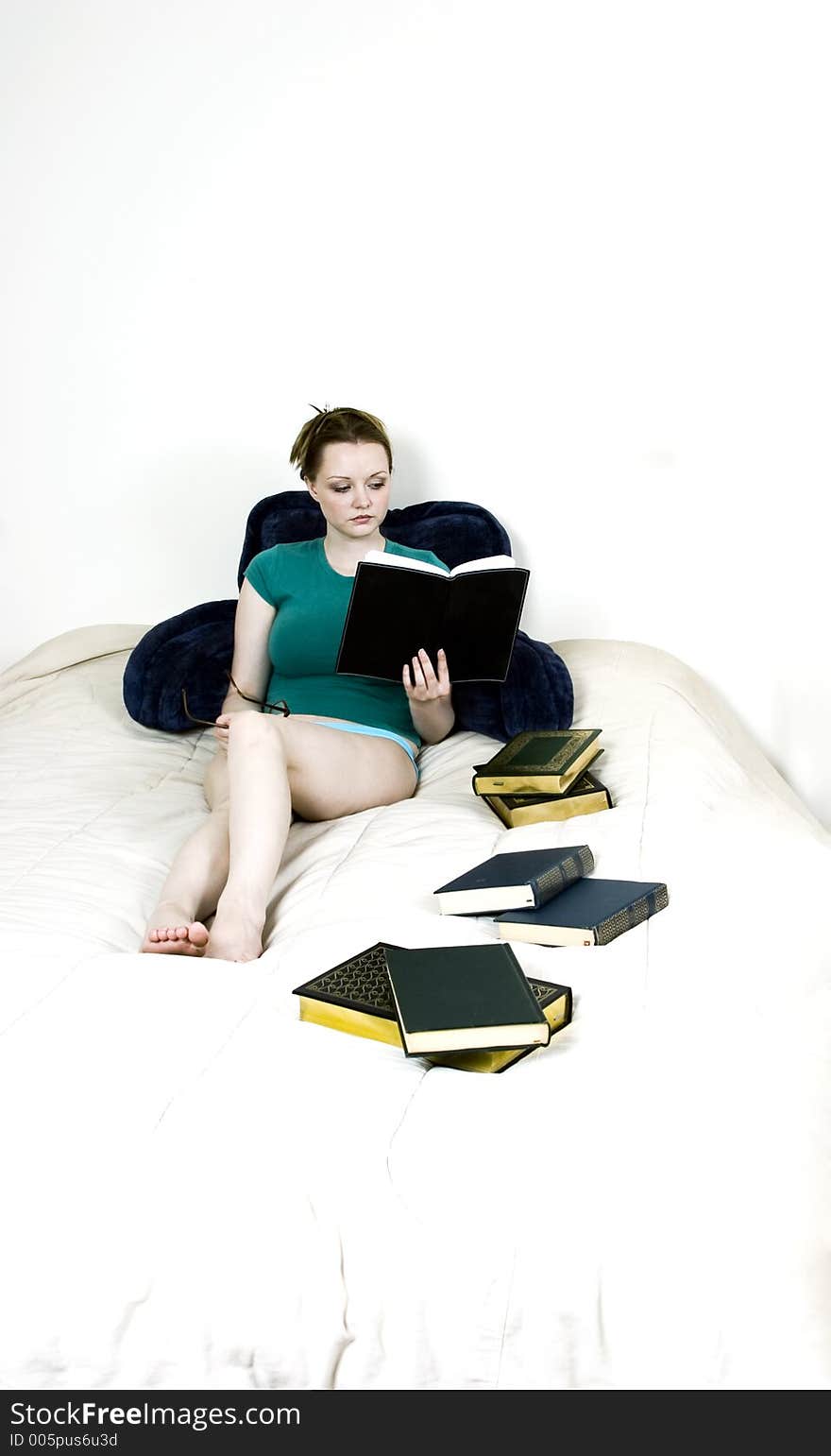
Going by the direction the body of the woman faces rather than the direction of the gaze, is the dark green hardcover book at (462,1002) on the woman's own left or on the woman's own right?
on the woman's own left

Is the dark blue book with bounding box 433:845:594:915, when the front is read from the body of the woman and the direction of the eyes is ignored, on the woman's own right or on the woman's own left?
on the woman's own left

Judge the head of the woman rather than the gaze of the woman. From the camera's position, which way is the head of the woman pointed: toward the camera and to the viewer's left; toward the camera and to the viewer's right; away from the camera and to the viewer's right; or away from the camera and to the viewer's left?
toward the camera and to the viewer's right

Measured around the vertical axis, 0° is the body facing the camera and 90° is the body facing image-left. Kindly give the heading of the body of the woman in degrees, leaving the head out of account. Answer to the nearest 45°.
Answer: approximately 45°
